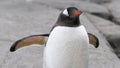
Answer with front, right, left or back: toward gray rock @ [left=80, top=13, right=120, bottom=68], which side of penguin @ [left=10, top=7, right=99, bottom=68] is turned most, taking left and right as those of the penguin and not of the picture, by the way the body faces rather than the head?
left

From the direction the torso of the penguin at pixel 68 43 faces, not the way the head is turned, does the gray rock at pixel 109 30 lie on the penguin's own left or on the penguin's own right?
on the penguin's own left

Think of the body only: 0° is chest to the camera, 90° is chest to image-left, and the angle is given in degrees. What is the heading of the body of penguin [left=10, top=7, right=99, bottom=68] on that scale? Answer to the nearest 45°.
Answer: approximately 315°

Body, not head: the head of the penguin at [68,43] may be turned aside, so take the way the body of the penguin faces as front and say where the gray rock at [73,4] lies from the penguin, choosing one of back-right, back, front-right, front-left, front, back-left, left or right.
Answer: back-left
